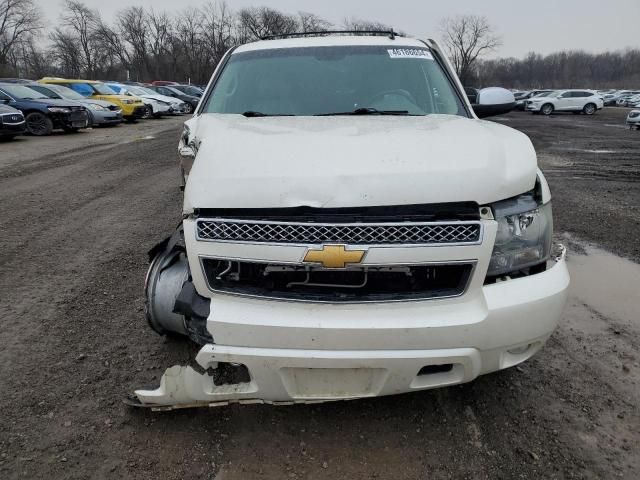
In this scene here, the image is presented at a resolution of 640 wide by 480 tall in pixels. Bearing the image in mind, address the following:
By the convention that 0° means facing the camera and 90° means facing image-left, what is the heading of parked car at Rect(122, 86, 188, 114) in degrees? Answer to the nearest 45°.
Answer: approximately 315°

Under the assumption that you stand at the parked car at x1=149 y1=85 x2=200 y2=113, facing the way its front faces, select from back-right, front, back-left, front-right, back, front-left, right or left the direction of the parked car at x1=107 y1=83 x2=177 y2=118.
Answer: front-right

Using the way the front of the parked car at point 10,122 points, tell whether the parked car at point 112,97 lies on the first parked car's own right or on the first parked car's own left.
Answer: on the first parked car's own left

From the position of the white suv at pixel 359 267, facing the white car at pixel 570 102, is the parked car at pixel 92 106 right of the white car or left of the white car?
left

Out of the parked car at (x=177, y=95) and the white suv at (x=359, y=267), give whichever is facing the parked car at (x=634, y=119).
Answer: the parked car at (x=177, y=95)

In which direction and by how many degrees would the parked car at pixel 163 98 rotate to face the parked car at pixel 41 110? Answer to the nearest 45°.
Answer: approximately 45° to its right

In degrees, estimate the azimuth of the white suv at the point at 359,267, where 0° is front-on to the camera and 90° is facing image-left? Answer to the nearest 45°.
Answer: approximately 0°

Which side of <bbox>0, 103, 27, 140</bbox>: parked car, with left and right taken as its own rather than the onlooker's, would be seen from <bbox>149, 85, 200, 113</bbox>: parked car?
left

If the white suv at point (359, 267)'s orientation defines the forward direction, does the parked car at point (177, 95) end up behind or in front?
behind

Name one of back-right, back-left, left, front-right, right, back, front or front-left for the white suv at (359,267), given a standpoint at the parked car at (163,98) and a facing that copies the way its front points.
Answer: front-right

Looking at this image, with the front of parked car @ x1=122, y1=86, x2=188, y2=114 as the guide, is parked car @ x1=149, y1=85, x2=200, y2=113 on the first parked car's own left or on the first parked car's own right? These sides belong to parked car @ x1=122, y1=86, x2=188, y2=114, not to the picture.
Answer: on the first parked car's own left

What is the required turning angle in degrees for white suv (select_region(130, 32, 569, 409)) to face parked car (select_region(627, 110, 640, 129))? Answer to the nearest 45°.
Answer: approximately 135° to its left
